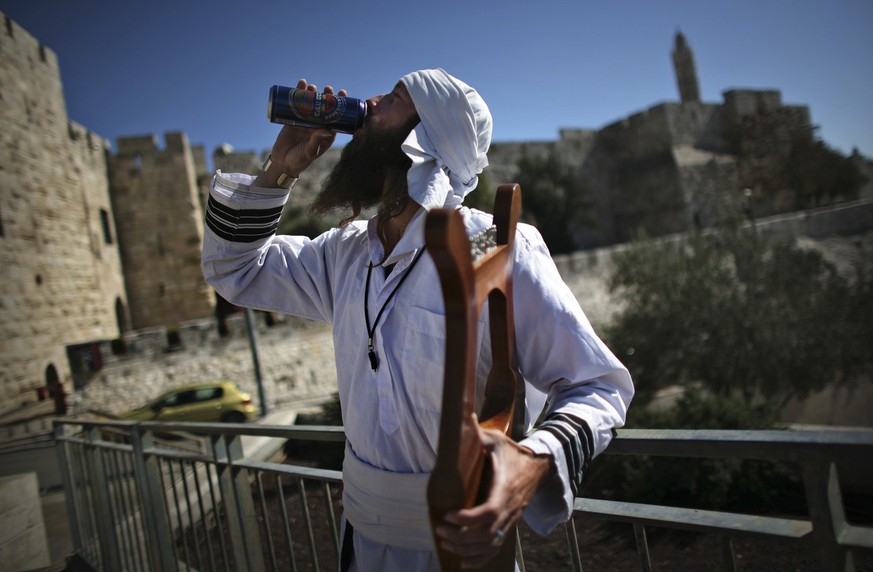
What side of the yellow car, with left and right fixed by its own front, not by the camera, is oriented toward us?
left

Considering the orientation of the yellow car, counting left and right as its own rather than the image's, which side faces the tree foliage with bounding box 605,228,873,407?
back

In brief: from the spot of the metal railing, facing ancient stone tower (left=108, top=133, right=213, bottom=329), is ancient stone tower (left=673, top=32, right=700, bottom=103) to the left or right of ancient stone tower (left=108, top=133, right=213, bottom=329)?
right

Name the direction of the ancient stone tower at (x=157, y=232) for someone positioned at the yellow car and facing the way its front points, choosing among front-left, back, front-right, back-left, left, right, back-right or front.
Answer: right

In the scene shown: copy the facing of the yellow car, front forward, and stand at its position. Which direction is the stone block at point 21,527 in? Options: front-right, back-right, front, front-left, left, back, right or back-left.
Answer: left

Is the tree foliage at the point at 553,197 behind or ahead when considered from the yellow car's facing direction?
behind

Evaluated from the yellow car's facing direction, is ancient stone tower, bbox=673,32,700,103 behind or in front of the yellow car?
behind

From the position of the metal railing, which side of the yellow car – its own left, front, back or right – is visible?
left

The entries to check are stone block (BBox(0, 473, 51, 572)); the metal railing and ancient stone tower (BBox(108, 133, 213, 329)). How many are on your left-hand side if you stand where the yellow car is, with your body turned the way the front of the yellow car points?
2
